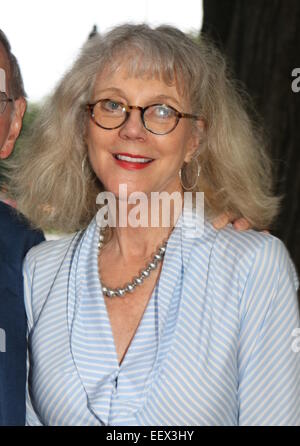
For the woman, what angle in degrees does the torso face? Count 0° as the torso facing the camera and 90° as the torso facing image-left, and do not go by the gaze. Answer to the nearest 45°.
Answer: approximately 45°
